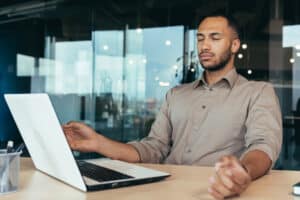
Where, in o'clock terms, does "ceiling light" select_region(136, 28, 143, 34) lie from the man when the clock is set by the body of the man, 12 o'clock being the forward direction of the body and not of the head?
The ceiling light is roughly at 4 o'clock from the man.

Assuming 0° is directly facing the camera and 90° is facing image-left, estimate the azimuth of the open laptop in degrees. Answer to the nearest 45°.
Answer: approximately 225°

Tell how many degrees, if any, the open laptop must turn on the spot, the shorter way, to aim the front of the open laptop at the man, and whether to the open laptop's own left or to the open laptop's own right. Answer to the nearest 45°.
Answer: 0° — it already faces them

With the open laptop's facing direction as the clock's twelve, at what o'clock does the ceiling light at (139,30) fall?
The ceiling light is roughly at 11 o'clock from the open laptop.

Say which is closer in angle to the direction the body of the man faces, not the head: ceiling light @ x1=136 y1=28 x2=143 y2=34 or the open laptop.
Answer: the open laptop

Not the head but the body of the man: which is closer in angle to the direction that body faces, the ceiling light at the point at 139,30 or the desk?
the desk

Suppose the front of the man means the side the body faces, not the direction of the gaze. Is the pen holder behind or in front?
in front

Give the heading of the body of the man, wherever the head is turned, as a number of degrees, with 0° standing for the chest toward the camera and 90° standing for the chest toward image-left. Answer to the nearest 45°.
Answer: approximately 45°

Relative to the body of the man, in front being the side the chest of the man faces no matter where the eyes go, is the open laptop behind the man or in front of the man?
in front

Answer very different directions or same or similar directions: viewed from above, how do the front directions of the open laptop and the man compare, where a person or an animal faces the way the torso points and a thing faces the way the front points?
very different directions
